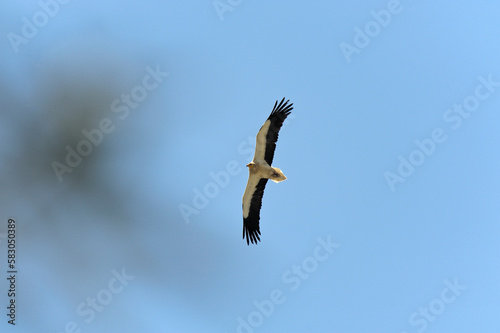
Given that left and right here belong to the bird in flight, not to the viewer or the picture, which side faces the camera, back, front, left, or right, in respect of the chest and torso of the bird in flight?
left
